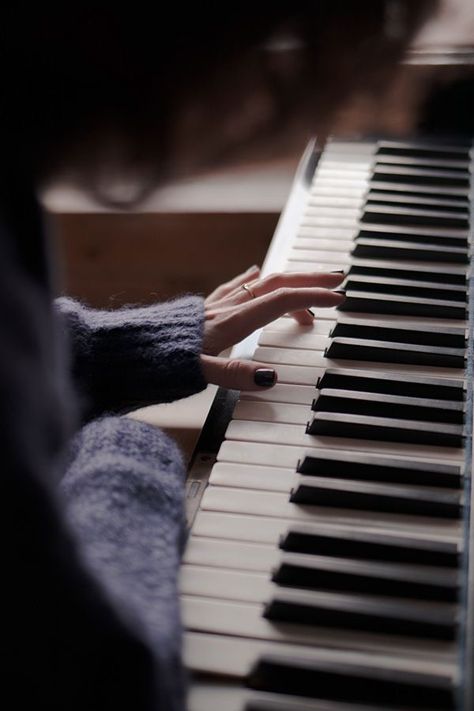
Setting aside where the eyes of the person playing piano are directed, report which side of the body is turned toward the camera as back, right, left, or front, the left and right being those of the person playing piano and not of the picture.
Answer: right
